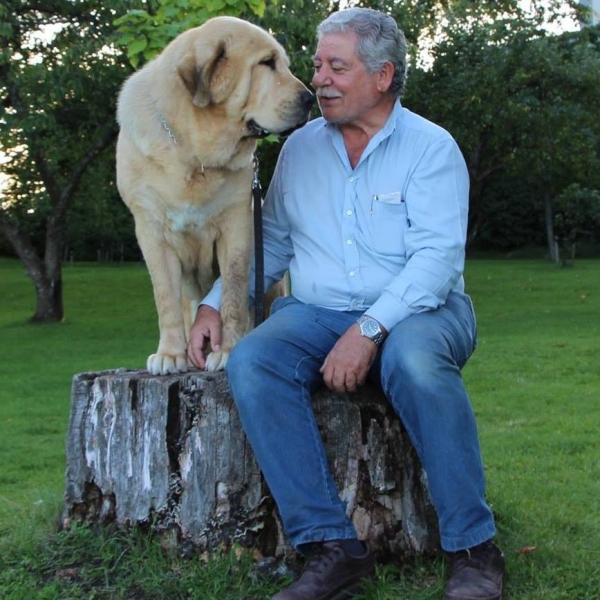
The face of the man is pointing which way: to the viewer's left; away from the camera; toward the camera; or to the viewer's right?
to the viewer's left

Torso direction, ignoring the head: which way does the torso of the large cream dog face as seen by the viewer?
toward the camera
